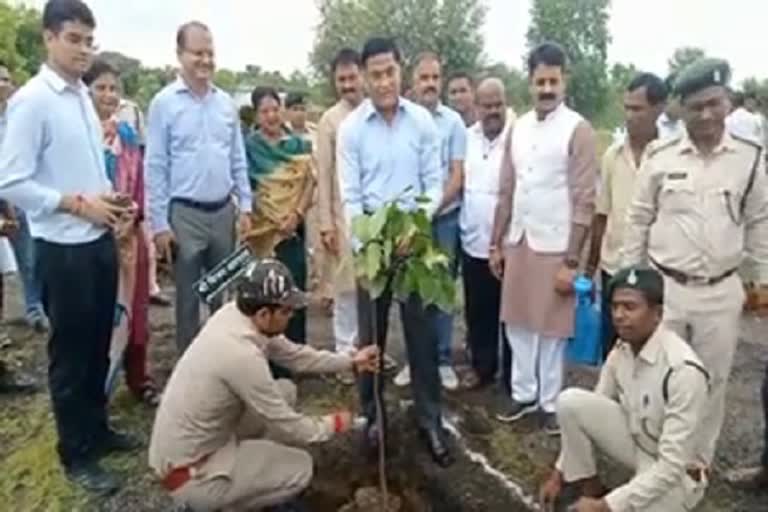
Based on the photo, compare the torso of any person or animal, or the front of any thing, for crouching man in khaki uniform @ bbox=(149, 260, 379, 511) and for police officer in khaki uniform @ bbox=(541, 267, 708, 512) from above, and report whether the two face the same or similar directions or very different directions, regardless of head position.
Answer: very different directions

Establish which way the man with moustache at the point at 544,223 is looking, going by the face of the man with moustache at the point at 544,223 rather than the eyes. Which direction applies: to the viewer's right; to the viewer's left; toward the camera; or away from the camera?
toward the camera

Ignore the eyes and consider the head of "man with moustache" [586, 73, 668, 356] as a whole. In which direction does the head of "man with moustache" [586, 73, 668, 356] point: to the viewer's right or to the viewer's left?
to the viewer's left

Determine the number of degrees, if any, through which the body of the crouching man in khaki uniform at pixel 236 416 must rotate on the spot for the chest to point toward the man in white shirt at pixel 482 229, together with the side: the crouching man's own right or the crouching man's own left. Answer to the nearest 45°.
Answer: approximately 45° to the crouching man's own left

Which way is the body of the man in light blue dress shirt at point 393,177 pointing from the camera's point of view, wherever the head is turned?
toward the camera

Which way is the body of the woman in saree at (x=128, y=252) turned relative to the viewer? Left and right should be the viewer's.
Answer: facing the viewer and to the right of the viewer

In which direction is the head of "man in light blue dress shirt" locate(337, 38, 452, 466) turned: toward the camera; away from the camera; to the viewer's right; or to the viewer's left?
toward the camera

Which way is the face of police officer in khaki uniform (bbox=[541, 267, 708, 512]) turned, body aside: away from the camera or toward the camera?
toward the camera

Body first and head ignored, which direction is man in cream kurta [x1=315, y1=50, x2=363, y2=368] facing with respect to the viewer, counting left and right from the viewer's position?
facing the viewer

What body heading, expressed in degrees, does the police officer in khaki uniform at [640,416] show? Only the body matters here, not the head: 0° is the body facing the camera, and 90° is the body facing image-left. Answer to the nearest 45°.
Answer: approximately 45°

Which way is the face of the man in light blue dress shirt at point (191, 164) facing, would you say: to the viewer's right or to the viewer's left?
to the viewer's right

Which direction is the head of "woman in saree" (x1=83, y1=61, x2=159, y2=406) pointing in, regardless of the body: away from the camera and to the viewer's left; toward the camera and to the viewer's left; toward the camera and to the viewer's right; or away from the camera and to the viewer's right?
toward the camera and to the viewer's right
